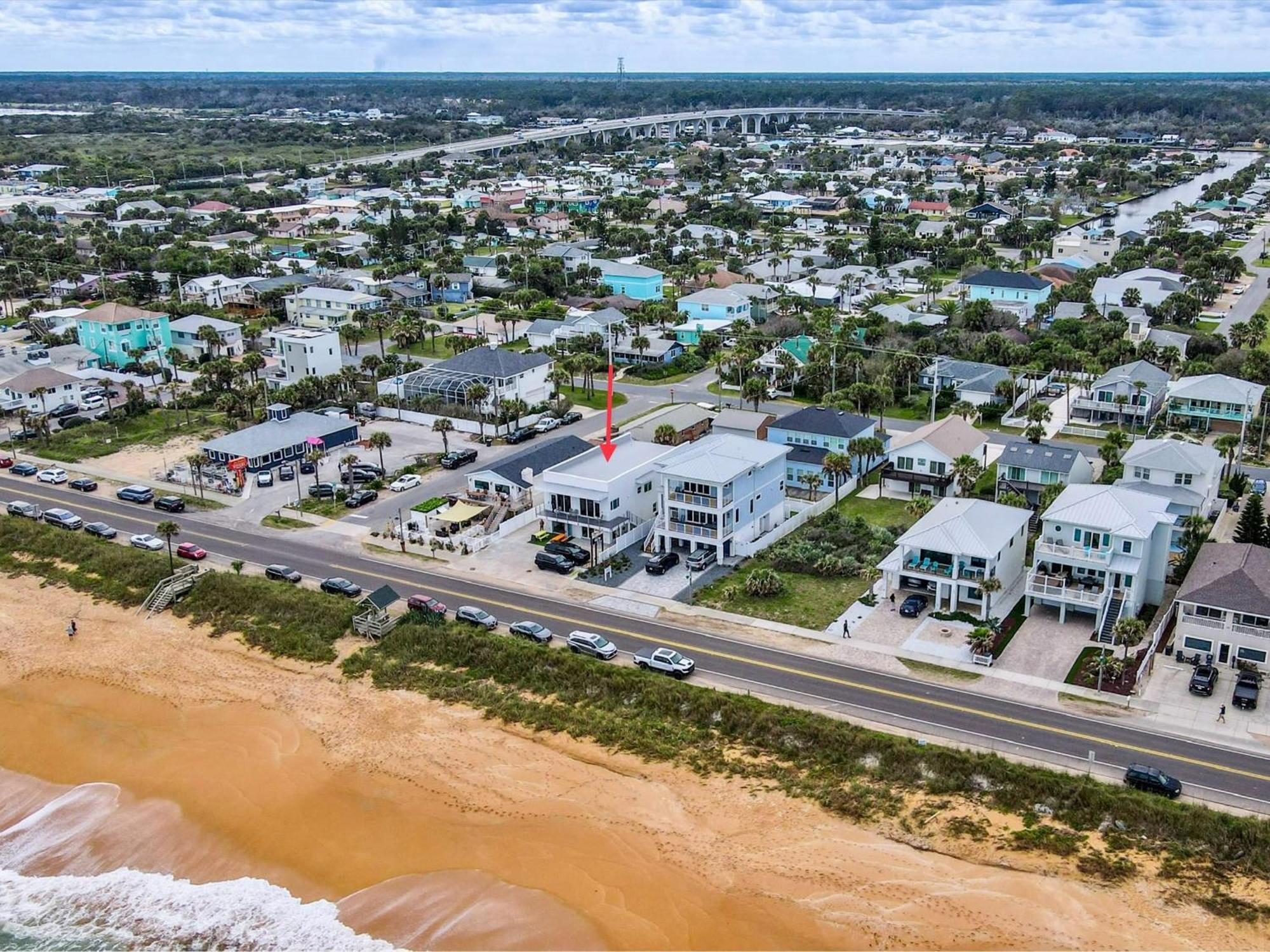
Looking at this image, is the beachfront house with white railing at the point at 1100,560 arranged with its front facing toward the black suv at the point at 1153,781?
yes

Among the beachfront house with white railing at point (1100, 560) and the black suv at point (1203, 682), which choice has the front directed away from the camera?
the black suv

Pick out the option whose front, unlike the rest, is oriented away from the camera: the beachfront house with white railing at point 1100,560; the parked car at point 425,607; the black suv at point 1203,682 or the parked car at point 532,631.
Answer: the black suv

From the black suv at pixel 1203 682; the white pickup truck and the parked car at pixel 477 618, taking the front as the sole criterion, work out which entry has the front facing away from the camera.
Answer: the black suv

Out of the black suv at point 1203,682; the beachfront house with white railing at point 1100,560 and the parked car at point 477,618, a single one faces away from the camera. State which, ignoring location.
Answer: the black suv

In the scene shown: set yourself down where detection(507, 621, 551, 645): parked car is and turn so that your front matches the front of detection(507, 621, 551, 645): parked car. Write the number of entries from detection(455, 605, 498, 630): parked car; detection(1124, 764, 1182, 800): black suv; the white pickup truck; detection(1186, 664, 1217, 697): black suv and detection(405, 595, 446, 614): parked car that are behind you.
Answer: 2

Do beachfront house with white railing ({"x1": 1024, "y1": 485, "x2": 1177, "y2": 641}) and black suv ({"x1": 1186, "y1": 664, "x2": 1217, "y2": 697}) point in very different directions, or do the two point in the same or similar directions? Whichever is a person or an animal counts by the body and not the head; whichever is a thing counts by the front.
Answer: very different directions

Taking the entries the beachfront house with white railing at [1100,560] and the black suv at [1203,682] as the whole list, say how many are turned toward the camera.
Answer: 1

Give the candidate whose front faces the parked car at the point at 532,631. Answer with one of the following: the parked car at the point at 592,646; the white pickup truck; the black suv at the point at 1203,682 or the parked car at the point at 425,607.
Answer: the parked car at the point at 425,607

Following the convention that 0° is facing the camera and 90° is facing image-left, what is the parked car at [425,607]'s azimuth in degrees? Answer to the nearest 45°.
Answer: approximately 315°

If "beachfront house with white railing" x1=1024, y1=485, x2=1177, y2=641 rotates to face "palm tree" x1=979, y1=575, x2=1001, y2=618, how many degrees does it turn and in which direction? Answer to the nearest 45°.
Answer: approximately 45° to its right
